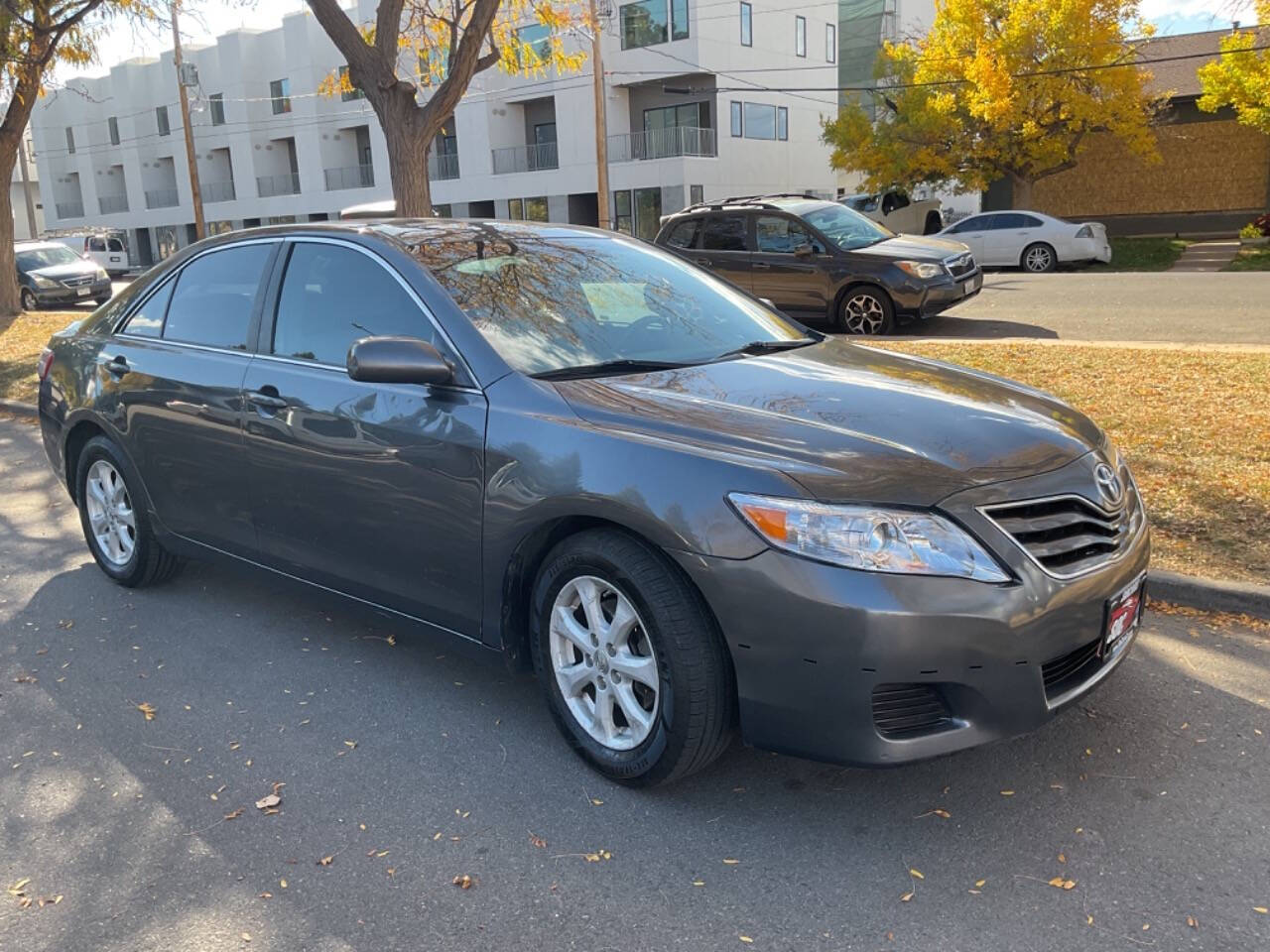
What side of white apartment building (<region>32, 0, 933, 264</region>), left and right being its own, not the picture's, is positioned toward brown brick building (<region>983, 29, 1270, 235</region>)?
left

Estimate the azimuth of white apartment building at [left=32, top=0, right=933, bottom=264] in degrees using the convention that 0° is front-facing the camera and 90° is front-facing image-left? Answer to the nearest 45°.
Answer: approximately 45°

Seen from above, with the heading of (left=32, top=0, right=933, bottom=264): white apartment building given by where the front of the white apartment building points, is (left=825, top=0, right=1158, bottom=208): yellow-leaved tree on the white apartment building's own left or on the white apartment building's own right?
on the white apartment building's own left

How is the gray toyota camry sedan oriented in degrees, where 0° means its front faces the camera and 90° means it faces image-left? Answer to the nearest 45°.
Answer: approximately 315°

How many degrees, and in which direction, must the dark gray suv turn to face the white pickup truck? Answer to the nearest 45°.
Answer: approximately 135° to its left

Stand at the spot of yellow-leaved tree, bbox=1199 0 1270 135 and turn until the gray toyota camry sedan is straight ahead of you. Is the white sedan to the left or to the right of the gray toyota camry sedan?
right

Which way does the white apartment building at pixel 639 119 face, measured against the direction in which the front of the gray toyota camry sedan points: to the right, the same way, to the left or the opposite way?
to the right

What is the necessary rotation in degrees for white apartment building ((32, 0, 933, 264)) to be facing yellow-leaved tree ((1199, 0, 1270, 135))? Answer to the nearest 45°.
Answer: approximately 90° to its left

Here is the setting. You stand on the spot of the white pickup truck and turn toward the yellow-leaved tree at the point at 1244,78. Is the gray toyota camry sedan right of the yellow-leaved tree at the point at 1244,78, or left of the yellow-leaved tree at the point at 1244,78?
right

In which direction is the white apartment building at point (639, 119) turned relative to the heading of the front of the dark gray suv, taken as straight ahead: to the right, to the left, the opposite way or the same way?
to the right

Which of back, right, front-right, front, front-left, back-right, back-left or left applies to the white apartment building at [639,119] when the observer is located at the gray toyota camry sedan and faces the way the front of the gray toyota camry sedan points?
back-left

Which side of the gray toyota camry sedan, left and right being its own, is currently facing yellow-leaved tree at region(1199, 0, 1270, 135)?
left

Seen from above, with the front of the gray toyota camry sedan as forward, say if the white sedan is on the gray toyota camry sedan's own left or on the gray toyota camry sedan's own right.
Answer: on the gray toyota camry sedan's own left

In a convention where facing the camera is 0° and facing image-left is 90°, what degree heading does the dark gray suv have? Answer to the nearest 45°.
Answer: approximately 315°

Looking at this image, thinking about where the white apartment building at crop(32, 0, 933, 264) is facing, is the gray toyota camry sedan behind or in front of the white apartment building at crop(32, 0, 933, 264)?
in front

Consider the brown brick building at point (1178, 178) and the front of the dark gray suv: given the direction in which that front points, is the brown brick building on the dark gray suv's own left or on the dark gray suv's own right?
on the dark gray suv's own left

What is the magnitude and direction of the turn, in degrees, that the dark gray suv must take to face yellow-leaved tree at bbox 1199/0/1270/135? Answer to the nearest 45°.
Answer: approximately 90° to its left

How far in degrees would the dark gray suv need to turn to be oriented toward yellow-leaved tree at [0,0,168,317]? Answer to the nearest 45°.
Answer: approximately 135° to its right

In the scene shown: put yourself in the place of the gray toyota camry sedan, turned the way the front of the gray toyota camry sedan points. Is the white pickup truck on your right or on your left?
on your left
